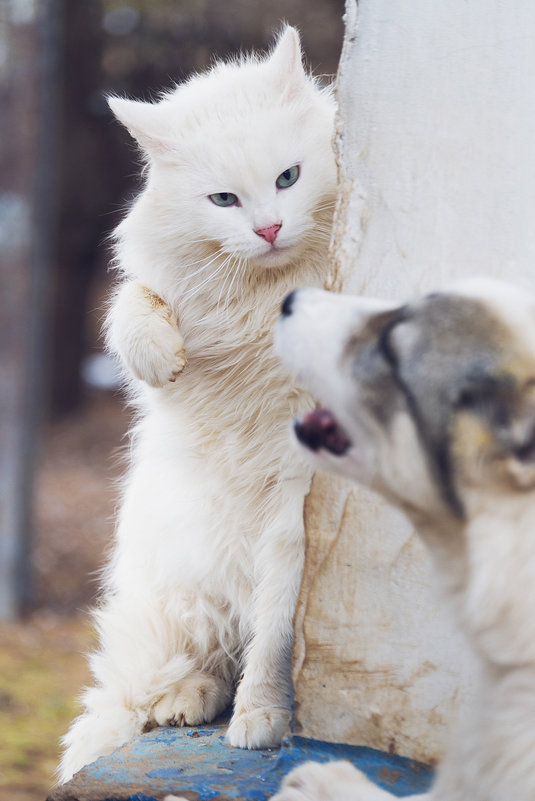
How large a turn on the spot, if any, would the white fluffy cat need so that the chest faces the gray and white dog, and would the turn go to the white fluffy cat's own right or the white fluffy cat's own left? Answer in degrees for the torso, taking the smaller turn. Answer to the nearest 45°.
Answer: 0° — it already faces it

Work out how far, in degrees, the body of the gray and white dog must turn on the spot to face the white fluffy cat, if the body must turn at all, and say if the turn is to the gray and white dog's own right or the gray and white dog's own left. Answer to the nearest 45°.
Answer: approximately 45° to the gray and white dog's own right

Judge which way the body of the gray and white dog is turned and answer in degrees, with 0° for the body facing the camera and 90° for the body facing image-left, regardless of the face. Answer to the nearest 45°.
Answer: approximately 90°

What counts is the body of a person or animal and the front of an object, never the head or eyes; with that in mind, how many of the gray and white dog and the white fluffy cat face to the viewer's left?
1

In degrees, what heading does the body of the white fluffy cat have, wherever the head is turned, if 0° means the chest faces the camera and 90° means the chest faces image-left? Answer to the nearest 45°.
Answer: approximately 315°
